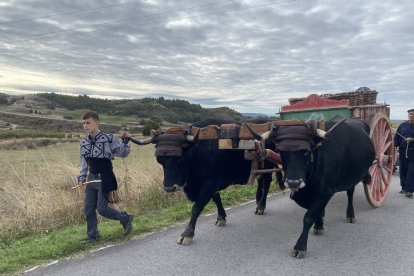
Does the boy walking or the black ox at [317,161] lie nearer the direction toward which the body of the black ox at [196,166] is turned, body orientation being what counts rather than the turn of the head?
the boy walking

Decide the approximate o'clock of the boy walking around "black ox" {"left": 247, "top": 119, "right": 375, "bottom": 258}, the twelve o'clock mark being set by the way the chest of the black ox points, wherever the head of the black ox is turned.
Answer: The boy walking is roughly at 1 o'clock from the black ox.

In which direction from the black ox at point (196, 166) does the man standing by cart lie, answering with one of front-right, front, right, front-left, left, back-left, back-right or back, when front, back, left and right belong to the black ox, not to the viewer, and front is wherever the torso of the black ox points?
back

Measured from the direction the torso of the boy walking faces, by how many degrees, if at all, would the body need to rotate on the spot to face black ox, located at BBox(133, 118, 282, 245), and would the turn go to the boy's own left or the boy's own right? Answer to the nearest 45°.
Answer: approximately 135° to the boy's own left

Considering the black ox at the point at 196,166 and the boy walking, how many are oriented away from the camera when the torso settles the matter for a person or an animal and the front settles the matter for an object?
0

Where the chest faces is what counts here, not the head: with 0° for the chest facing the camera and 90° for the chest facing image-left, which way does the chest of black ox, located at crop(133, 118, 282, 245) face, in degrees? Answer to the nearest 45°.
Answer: approximately 45°

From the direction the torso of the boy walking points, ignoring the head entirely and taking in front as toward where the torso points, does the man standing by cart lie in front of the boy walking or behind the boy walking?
behind

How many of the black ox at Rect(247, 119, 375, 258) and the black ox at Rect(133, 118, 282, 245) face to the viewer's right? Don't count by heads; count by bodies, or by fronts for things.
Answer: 0

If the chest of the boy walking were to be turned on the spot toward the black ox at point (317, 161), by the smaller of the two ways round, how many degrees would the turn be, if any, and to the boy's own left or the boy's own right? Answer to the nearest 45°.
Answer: approximately 135° to the boy's own left

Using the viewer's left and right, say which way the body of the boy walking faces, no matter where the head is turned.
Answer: facing the viewer and to the left of the viewer

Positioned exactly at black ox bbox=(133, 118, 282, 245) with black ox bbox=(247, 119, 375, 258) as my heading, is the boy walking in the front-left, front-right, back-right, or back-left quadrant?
back-right

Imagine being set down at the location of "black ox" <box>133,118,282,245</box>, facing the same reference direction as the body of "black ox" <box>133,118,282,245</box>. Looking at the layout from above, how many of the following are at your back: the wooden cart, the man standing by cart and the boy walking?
2

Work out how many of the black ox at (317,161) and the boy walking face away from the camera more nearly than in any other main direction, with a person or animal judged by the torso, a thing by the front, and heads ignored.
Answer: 0
